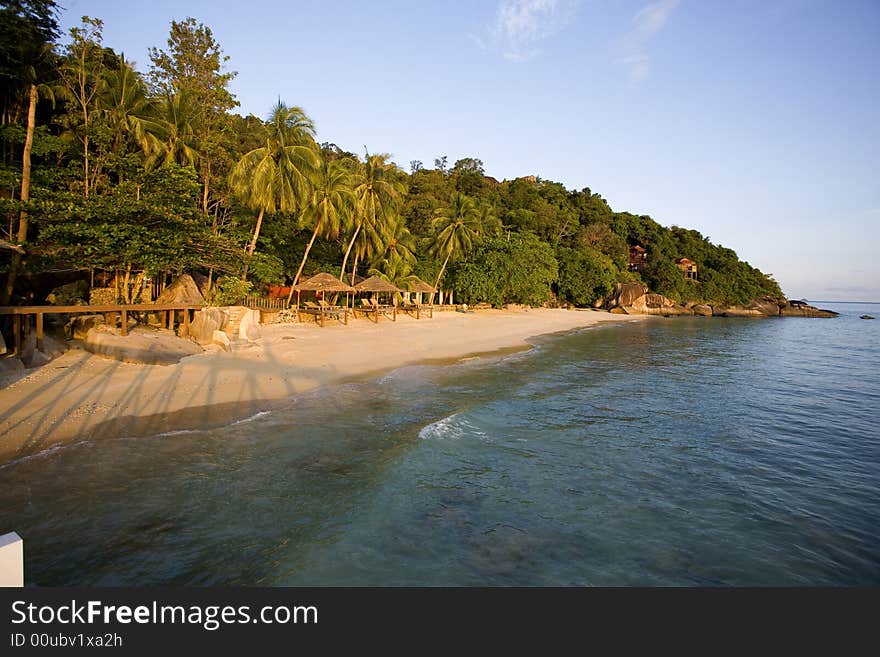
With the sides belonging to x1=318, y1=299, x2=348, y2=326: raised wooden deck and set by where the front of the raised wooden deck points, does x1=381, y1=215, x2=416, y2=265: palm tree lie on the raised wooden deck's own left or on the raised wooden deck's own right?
on the raised wooden deck's own left

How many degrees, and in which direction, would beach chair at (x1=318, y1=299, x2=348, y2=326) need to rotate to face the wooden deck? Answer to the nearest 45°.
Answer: approximately 135° to its right

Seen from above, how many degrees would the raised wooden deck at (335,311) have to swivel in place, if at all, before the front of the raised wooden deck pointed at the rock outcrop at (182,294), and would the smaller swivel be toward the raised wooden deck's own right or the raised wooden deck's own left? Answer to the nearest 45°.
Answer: approximately 135° to the raised wooden deck's own right

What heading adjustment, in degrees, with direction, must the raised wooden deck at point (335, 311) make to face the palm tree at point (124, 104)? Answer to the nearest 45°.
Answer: approximately 135° to its right

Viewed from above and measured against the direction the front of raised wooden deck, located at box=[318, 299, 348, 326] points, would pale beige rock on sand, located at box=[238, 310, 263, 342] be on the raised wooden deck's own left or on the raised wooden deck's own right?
on the raised wooden deck's own right

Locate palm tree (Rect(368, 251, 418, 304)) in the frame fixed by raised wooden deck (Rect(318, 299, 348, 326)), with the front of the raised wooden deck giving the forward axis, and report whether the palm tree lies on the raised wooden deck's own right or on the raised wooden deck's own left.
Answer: on the raised wooden deck's own left
